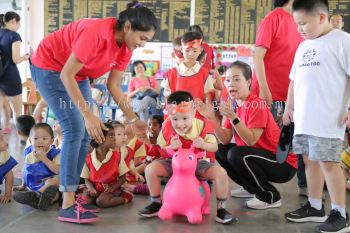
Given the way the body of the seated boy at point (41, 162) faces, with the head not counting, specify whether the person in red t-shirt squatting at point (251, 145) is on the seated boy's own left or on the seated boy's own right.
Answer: on the seated boy's own left

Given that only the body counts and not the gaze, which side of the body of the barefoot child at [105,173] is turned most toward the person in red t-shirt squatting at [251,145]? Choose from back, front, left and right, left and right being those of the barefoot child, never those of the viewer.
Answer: left

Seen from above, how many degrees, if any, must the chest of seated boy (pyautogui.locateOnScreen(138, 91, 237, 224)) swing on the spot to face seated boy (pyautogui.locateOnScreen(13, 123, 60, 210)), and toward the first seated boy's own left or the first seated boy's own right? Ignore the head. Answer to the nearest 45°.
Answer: approximately 90° to the first seated boy's own right

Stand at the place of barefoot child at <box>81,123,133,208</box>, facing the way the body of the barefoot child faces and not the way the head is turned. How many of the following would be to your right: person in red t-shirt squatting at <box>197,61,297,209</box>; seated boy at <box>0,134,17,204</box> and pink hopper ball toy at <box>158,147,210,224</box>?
1

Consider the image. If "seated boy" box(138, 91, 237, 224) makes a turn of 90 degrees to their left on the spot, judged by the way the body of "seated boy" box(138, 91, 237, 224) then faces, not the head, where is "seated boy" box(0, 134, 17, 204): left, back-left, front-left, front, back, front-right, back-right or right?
back

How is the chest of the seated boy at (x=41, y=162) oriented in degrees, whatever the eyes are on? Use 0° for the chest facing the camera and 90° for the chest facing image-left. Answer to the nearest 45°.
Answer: approximately 0°

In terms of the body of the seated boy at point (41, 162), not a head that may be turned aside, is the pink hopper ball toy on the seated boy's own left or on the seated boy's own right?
on the seated boy's own left
